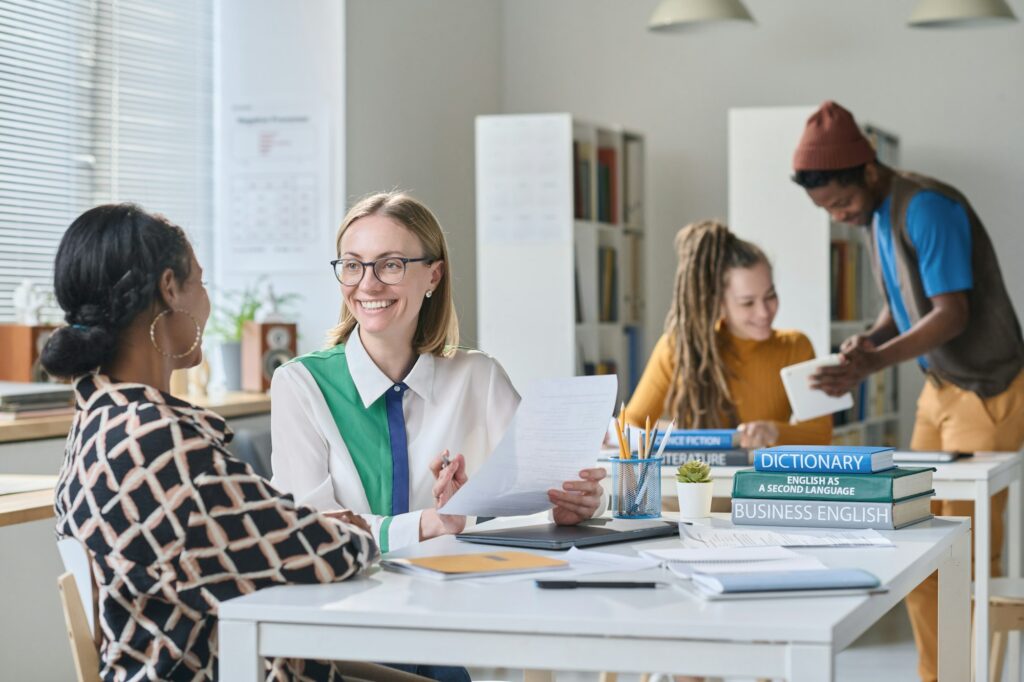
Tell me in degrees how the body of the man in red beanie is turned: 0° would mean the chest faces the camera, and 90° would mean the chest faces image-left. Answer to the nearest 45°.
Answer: approximately 45°

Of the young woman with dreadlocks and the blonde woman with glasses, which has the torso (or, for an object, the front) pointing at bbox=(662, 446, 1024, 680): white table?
the young woman with dreadlocks

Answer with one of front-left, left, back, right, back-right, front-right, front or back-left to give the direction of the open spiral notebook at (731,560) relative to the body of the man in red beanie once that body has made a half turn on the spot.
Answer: back-right

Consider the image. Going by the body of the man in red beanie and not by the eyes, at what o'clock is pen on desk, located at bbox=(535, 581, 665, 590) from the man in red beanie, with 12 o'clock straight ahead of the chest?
The pen on desk is roughly at 11 o'clock from the man in red beanie.

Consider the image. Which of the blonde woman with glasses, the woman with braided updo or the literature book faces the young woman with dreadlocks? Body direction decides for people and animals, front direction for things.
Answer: the woman with braided updo

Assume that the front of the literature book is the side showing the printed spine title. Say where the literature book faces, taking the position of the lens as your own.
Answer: facing the viewer

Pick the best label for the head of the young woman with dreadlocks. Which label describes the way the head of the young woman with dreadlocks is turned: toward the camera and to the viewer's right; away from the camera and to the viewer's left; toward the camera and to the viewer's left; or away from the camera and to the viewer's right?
toward the camera and to the viewer's right
